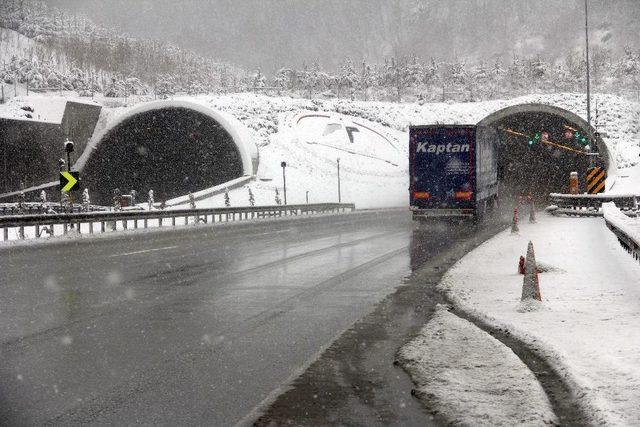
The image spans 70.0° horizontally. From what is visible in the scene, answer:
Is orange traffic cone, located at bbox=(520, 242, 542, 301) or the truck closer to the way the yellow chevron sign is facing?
the orange traffic cone

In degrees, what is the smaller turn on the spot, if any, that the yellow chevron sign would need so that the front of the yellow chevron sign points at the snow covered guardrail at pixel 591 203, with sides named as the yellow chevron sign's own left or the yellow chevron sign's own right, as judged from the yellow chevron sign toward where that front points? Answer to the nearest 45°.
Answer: approximately 90° to the yellow chevron sign's own left

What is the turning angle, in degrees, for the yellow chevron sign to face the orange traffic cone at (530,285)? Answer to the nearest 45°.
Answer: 0° — it already faces it

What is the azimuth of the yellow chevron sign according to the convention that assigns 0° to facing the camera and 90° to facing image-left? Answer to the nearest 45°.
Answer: approximately 0°

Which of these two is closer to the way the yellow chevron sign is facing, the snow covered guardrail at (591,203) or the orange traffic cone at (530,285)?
the orange traffic cone
